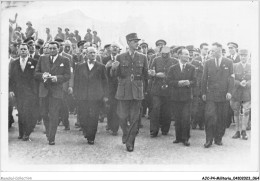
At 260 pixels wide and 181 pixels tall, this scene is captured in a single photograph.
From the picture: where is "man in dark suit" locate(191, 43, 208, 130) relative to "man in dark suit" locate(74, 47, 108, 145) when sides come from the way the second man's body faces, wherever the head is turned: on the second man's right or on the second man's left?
on the second man's left
